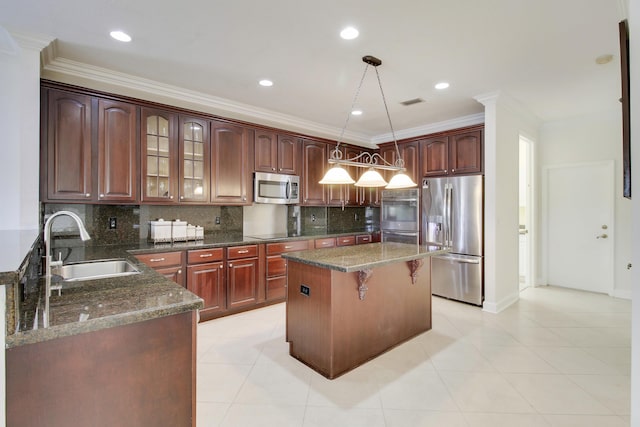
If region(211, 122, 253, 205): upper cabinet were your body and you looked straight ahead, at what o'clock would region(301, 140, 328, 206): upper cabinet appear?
region(301, 140, 328, 206): upper cabinet is roughly at 8 o'clock from region(211, 122, 253, 205): upper cabinet.

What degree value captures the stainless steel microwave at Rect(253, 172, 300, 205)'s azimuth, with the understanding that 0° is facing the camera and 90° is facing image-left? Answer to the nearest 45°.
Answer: approximately 315°

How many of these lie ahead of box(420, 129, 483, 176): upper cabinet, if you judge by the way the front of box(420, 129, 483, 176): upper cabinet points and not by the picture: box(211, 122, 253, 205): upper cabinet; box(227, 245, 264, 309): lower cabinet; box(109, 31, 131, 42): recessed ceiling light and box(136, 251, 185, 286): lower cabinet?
4

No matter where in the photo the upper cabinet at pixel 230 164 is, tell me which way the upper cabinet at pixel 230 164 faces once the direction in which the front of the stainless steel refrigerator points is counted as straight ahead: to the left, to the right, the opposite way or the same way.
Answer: to the left

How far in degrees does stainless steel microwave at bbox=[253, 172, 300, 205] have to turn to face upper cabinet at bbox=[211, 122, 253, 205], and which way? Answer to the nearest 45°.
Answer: approximately 90° to its right

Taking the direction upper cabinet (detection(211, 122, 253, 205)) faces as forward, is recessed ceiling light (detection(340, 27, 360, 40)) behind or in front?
in front

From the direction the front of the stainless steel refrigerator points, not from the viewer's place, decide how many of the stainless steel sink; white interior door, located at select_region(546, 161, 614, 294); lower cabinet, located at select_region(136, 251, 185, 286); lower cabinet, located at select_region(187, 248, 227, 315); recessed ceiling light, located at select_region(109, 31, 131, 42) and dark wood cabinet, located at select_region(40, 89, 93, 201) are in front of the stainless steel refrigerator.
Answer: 5

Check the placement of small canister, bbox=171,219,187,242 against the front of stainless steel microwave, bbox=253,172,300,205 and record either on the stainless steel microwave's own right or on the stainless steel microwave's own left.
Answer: on the stainless steel microwave's own right

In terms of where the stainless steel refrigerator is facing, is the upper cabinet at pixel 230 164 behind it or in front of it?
in front

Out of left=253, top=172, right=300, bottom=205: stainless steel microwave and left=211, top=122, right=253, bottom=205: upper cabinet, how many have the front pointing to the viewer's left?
0

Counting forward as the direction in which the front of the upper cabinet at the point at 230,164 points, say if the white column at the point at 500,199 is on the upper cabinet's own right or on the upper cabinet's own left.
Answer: on the upper cabinet's own left

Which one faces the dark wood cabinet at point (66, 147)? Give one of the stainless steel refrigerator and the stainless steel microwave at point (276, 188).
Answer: the stainless steel refrigerator

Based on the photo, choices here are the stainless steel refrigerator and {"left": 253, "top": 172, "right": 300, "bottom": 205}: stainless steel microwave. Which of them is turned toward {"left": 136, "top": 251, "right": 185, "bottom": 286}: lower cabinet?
the stainless steel refrigerator

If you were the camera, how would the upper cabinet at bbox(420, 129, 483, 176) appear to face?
facing the viewer and to the left of the viewer
